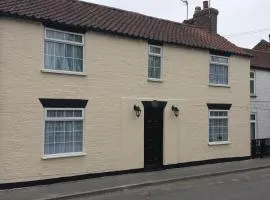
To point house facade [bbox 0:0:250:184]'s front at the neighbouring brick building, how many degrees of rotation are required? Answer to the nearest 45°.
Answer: approximately 90° to its left
